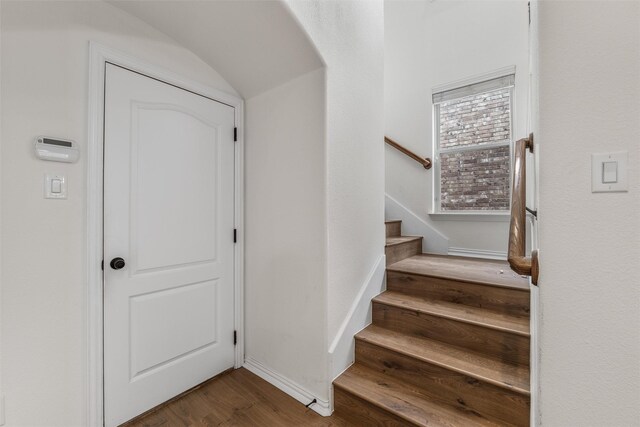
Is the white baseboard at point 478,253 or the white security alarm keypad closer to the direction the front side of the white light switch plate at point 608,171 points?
the white security alarm keypad

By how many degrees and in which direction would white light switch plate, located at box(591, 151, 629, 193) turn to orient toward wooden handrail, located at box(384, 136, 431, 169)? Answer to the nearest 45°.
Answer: approximately 135° to its right

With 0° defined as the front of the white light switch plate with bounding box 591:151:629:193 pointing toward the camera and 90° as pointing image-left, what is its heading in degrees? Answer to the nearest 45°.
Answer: approximately 0°

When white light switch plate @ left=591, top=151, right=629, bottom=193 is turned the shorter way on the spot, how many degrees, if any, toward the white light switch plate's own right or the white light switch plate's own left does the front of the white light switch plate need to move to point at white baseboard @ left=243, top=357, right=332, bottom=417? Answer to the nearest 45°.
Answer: approximately 90° to the white light switch plate's own right

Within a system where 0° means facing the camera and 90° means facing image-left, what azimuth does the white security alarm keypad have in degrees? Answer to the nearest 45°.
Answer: approximately 315°

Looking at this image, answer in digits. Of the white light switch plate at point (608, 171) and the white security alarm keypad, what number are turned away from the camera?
0

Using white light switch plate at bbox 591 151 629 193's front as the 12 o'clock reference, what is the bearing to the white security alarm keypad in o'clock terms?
The white security alarm keypad is roughly at 2 o'clock from the white light switch plate.
